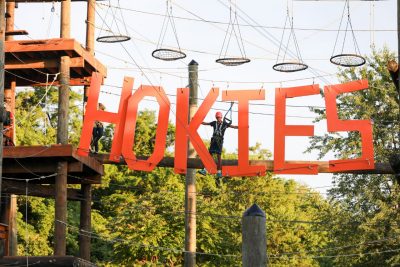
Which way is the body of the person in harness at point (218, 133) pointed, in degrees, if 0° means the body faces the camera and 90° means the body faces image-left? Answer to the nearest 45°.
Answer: approximately 0°

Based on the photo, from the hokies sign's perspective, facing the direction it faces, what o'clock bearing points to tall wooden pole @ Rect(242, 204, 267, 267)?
The tall wooden pole is roughly at 12 o'clock from the hokies sign.

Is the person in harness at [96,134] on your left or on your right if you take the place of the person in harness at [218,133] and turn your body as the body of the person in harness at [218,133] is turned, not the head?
on your right

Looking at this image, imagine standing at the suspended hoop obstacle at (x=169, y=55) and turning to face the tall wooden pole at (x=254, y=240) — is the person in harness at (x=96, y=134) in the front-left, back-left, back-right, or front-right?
back-right

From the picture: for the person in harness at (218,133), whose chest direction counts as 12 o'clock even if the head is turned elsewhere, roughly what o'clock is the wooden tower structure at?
The wooden tower structure is roughly at 3 o'clock from the person in harness.

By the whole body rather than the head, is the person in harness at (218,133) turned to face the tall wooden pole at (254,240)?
yes

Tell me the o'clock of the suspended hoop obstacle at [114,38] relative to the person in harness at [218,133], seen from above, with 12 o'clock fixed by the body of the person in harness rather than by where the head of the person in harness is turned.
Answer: The suspended hoop obstacle is roughly at 2 o'clock from the person in harness.
